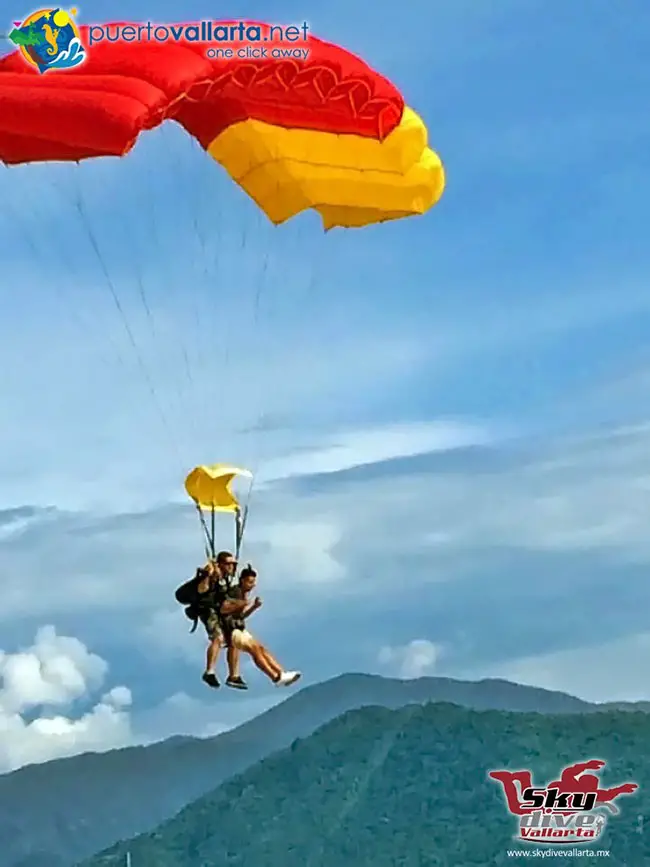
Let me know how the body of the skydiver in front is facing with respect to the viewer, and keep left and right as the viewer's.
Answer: facing to the right of the viewer
